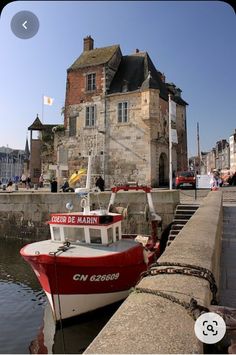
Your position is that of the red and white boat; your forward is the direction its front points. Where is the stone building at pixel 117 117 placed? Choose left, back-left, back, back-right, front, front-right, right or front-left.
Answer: back-right

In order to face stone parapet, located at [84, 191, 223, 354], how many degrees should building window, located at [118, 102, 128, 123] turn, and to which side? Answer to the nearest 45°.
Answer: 0° — it already faces it

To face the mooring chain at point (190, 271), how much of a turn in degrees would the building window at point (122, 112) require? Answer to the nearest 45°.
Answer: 0° — it already faces it

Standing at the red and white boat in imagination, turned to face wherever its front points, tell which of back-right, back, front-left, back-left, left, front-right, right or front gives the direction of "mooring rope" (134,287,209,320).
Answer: front-left

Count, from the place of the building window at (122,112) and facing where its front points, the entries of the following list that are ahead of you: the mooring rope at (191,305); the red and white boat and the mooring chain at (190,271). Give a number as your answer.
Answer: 3

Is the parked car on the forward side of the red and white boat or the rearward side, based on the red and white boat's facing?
on the rearward side

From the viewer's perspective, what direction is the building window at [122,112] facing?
toward the camera

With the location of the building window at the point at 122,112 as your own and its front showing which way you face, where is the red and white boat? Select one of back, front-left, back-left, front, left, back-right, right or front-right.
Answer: front

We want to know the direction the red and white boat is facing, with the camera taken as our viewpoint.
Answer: facing the viewer and to the left of the viewer
